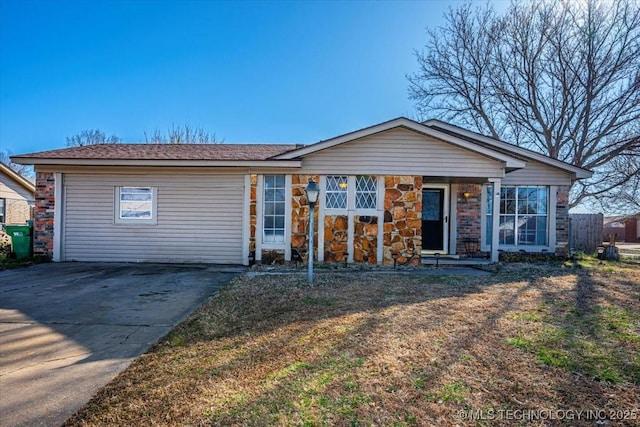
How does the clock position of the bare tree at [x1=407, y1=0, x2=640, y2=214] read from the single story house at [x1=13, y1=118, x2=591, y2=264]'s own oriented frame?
The bare tree is roughly at 8 o'clock from the single story house.

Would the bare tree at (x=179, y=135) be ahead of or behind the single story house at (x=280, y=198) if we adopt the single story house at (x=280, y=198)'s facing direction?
behind

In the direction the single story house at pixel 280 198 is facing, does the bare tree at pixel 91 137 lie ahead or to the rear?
to the rear

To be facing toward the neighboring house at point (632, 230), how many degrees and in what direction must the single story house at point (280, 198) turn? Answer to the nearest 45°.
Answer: approximately 135° to its left

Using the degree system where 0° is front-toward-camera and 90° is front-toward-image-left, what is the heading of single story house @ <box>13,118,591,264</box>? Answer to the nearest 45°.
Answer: approximately 0°

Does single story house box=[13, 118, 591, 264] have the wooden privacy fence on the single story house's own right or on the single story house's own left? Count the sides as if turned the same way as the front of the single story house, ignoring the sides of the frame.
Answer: on the single story house's own left

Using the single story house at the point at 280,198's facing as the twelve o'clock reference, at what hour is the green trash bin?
The green trash bin is roughly at 3 o'clock from the single story house.

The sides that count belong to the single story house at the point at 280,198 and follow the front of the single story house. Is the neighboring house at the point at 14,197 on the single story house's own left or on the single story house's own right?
on the single story house's own right
